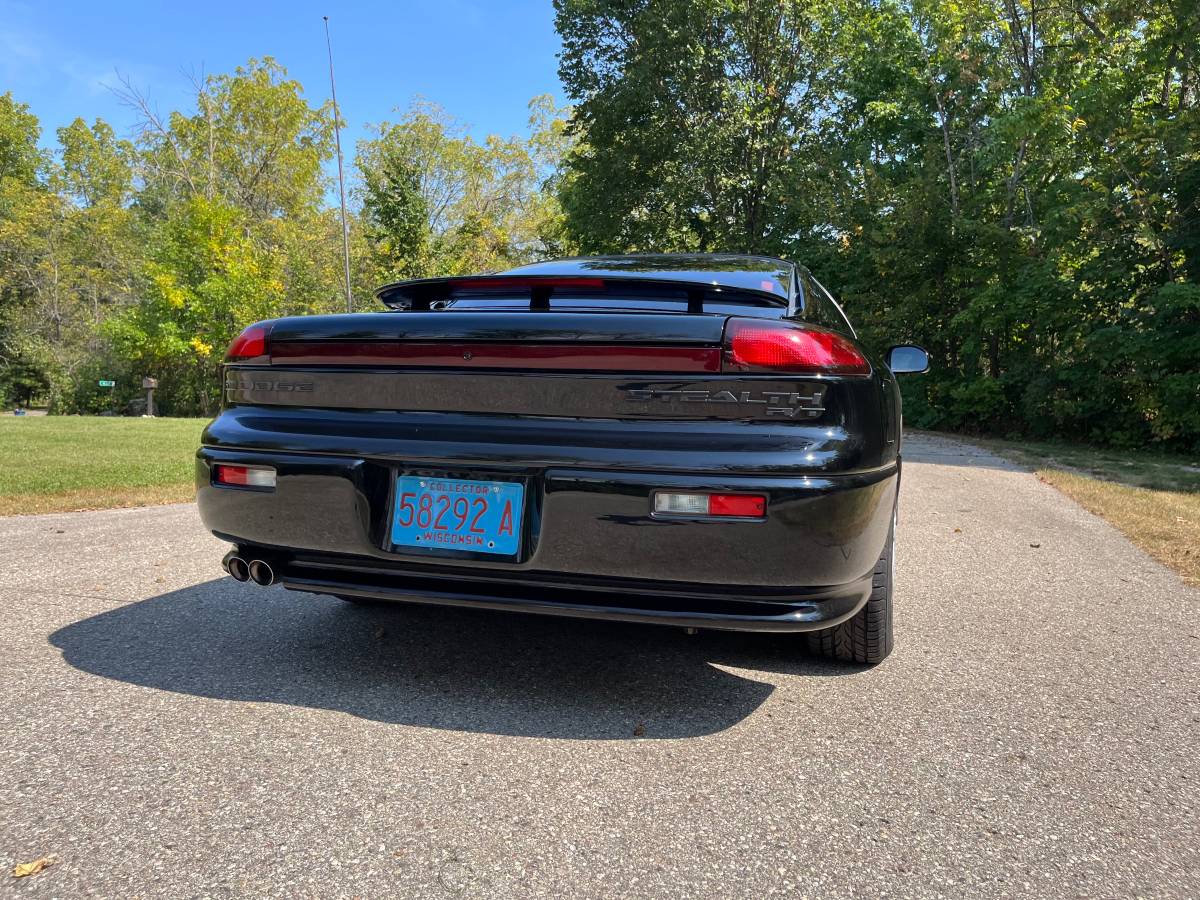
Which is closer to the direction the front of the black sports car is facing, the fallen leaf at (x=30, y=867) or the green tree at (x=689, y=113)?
the green tree

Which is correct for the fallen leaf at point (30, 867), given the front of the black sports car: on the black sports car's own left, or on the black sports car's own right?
on the black sports car's own left

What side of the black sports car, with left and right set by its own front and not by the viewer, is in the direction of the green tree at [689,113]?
front

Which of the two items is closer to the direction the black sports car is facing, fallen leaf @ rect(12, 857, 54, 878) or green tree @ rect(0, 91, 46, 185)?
the green tree

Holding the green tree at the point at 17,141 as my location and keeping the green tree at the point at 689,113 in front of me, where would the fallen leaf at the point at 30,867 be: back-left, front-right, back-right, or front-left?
front-right

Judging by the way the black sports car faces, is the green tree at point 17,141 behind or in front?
in front

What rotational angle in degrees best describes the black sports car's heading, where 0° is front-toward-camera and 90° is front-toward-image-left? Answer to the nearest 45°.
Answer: approximately 180°

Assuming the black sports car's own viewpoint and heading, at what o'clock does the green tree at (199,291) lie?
The green tree is roughly at 11 o'clock from the black sports car.

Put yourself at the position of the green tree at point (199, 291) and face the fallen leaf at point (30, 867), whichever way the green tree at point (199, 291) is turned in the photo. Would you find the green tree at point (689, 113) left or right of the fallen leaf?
left
